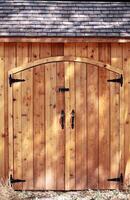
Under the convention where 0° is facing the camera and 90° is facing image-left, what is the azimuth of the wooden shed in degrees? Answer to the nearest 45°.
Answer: approximately 0°
